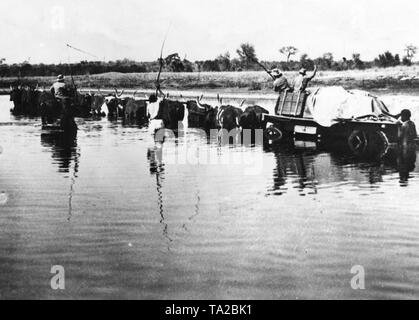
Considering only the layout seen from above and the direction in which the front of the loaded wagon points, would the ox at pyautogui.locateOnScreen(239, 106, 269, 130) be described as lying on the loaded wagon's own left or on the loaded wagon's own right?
on the loaded wagon's own right

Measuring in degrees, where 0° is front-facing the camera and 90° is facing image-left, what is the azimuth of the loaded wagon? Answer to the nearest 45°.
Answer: approximately 90°

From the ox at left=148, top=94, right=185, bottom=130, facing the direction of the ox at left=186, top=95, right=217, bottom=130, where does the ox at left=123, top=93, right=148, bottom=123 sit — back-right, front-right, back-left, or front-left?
back-left

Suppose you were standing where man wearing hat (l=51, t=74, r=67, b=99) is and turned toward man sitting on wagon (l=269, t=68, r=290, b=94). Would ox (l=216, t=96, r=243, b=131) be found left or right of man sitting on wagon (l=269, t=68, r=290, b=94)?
left

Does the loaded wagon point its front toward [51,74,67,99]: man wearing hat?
yes

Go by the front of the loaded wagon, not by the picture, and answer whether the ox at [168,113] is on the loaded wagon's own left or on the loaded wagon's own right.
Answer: on the loaded wagon's own right

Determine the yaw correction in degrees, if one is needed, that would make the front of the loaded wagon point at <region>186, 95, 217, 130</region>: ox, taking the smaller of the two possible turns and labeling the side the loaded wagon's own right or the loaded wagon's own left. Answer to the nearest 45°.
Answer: approximately 45° to the loaded wagon's own right
